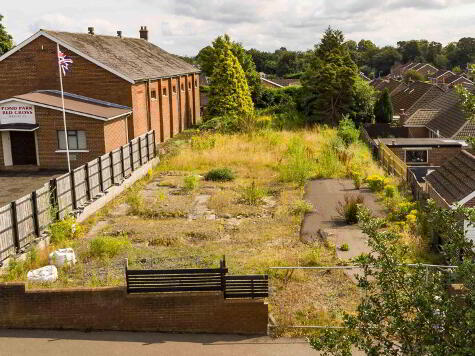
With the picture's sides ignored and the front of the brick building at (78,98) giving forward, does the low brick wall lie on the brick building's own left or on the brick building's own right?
on the brick building's own left

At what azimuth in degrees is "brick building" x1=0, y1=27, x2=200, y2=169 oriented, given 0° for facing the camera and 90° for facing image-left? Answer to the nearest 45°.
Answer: approximately 45°

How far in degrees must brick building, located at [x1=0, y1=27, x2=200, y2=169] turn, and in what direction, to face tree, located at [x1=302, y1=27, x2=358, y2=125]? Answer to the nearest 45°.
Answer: approximately 180°

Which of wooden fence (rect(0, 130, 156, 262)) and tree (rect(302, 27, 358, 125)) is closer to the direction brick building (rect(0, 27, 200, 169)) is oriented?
the wooden fence

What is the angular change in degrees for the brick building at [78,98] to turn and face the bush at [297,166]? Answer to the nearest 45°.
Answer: approximately 90° to its left

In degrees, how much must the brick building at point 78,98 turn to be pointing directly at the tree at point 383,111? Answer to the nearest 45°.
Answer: approximately 135° to its left

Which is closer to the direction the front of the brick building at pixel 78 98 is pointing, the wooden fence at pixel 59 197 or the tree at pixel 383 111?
the wooden fence

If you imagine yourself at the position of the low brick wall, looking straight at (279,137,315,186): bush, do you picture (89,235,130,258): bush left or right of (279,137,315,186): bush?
left

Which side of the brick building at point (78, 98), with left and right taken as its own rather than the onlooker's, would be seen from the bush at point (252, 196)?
left

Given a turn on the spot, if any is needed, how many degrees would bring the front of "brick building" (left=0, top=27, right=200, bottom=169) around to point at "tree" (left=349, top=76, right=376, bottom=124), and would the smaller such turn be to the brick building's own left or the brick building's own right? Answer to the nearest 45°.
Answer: approximately 135° to the brick building's own left

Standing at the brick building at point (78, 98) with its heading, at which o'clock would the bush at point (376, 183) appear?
The bush is roughly at 9 o'clock from the brick building.

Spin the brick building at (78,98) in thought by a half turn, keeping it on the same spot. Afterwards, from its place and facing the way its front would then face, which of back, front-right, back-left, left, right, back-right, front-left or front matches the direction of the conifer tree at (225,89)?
front

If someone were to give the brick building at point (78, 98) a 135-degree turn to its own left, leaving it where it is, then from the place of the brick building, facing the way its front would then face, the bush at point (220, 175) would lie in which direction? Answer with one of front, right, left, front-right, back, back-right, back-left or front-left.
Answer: front-right
